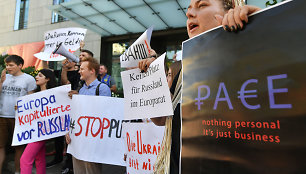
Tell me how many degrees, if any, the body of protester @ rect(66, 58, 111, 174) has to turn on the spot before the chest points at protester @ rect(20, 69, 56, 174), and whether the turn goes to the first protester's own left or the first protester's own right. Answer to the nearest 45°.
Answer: approximately 90° to the first protester's own right

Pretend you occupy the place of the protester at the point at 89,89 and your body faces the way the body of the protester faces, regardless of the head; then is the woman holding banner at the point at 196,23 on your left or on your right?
on your left

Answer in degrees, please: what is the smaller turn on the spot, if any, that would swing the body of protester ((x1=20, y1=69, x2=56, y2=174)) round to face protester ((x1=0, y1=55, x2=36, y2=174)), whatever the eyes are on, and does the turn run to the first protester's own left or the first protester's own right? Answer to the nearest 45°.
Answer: approximately 90° to the first protester's own right

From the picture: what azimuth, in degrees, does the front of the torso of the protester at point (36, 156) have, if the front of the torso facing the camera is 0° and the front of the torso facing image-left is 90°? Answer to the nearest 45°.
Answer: approximately 45°

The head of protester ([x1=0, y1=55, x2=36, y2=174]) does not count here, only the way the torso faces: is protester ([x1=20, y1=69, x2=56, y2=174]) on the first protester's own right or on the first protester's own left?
on the first protester's own left

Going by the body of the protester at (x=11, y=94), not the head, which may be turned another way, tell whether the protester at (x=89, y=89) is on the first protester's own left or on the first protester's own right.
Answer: on the first protester's own left

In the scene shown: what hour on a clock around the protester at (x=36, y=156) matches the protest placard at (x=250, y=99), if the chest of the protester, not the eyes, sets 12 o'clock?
The protest placard is roughly at 10 o'clock from the protester.

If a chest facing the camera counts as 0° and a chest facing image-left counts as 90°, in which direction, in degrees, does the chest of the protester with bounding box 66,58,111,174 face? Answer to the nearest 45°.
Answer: approximately 45°
